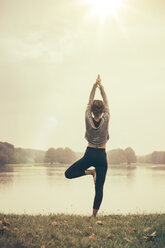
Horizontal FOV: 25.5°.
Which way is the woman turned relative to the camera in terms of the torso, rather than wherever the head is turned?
away from the camera

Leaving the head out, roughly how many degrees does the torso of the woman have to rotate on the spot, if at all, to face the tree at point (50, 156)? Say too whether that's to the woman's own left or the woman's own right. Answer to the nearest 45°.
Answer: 0° — they already face it

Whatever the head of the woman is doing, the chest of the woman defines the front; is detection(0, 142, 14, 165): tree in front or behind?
in front

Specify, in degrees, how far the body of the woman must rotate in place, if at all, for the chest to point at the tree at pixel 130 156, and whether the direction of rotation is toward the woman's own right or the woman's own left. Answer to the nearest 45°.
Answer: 0° — they already face it
